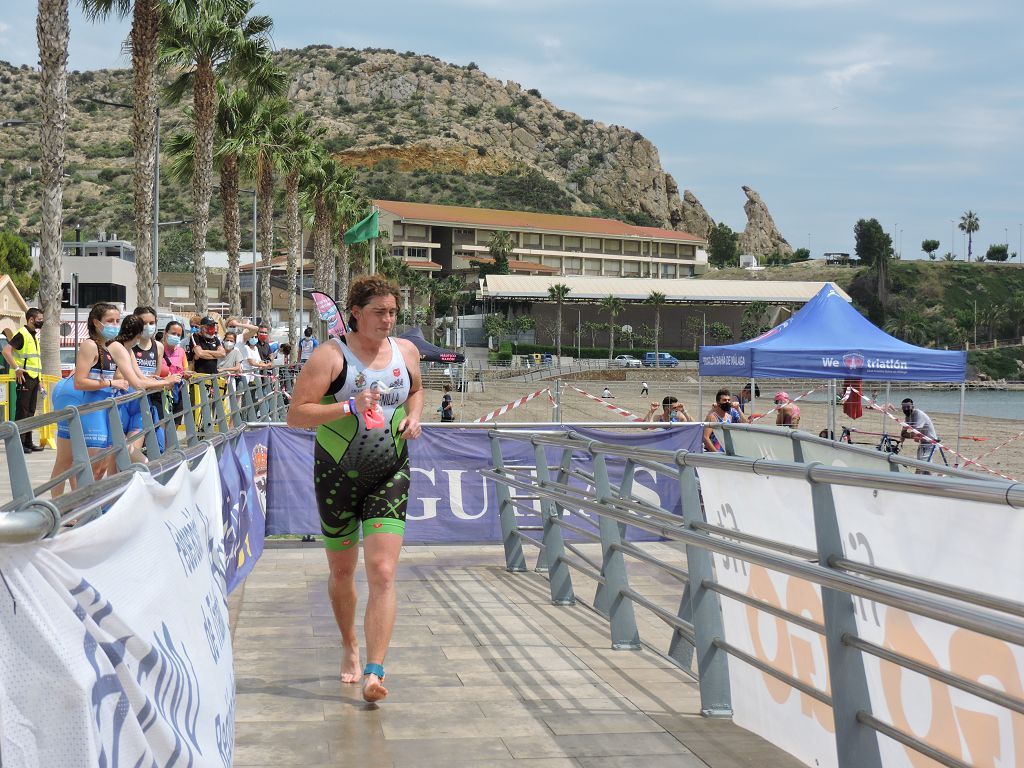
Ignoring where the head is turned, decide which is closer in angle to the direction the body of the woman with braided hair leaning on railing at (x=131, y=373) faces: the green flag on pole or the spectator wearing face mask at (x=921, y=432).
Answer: the spectator wearing face mask

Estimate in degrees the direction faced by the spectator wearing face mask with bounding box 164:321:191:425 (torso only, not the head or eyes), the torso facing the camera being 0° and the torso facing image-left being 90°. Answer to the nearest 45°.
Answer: approximately 315°

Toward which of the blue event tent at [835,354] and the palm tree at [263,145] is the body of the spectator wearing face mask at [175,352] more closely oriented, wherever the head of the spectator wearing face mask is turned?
the blue event tent

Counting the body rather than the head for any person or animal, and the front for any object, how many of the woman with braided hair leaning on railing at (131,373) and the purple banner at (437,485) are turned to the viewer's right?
1

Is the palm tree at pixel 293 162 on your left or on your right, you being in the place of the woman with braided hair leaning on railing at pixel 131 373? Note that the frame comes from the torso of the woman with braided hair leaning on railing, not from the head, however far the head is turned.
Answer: on your left

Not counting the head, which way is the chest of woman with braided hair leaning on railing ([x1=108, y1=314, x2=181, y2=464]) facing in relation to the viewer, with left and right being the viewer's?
facing to the right of the viewer

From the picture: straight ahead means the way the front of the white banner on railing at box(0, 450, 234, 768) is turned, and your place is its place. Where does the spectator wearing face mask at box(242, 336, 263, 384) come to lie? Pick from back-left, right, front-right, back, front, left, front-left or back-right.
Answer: back-left

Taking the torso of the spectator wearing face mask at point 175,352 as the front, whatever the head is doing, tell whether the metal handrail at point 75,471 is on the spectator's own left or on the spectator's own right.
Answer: on the spectator's own right
